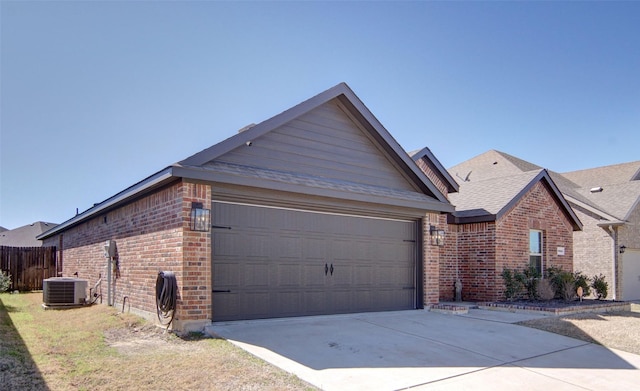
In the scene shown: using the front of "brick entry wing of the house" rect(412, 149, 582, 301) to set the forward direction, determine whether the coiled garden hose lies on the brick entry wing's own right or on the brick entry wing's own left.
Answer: on the brick entry wing's own right

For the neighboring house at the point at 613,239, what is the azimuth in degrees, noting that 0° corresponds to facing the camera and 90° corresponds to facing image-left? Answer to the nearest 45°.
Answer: approximately 315°

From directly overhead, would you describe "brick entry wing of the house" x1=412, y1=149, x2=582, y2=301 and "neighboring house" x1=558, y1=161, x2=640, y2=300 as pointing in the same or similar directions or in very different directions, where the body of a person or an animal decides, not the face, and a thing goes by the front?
same or similar directions

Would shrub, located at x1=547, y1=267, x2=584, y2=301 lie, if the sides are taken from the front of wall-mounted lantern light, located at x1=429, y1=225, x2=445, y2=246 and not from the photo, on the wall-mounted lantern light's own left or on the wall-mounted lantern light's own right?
on the wall-mounted lantern light's own left

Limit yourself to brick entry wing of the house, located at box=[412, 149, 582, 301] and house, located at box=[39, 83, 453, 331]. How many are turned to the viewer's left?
0

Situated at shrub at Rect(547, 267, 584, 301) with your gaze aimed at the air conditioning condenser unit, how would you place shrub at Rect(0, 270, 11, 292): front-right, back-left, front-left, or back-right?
front-right

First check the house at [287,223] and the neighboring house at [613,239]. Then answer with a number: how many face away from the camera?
0

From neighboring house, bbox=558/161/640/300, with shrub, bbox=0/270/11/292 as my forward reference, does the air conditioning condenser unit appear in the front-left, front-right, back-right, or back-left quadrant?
front-left

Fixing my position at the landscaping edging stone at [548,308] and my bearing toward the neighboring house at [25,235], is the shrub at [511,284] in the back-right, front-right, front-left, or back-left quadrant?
front-right

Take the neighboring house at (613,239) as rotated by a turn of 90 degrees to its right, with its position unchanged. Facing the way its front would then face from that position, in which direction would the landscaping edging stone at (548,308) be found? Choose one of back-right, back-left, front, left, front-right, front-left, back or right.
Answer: front-left

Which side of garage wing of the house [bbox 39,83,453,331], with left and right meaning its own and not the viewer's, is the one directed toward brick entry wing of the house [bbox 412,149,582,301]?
left

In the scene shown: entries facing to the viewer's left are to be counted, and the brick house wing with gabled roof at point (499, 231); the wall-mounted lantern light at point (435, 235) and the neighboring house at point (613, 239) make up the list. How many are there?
0

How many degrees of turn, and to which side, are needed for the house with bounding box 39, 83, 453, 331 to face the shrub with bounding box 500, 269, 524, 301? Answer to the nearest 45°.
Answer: approximately 90° to its left

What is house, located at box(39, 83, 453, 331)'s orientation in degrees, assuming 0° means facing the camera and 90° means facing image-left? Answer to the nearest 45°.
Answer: approximately 315°

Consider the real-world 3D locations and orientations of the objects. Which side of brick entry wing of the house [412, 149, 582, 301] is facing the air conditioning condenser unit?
right

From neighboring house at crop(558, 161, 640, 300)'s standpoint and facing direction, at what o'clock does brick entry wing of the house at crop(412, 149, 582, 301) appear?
brick entry wing of the house at crop(412, 149, 582, 301) is roughly at 2 o'clock from neighboring house at crop(558, 161, 640, 300).
